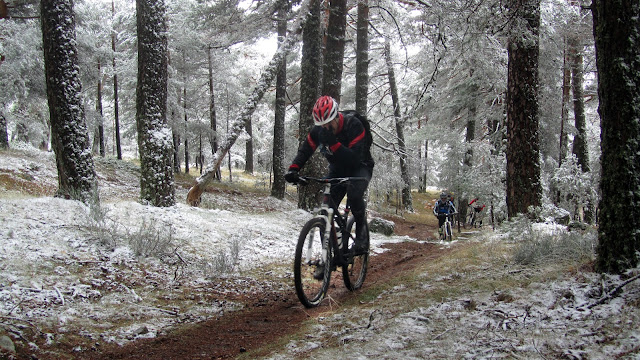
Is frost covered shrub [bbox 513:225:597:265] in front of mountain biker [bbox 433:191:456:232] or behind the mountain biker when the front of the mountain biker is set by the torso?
in front

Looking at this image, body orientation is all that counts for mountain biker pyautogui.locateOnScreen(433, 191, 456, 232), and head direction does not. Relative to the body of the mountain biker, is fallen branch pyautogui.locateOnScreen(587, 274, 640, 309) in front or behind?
in front

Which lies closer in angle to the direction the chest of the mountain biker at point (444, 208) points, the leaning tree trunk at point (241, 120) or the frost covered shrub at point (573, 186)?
the leaning tree trunk

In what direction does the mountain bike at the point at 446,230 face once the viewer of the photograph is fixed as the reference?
facing the viewer

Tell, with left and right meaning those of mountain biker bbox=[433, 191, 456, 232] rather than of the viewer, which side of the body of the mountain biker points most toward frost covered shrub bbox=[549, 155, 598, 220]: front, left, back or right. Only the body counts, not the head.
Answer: left

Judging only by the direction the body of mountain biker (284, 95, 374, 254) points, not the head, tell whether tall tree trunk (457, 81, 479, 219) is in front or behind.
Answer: behind

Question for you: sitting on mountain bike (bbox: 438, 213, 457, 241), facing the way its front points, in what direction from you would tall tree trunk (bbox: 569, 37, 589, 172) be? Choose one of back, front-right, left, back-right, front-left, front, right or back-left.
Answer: back-left

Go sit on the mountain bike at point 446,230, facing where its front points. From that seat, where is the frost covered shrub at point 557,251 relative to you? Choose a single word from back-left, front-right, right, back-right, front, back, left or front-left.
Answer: front

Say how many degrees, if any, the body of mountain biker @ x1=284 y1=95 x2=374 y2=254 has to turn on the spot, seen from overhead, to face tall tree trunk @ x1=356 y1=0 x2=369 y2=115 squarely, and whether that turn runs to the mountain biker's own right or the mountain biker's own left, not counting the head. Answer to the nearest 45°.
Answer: approximately 135° to the mountain biker's own right

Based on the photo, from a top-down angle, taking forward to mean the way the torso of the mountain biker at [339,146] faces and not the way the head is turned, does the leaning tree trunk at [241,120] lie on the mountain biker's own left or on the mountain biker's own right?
on the mountain biker's own right

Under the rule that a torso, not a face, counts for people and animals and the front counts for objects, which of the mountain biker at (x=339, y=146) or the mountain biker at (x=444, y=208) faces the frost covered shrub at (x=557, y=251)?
the mountain biker at (x=444, y=208)

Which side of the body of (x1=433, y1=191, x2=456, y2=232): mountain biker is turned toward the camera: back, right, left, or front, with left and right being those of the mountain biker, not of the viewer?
front
